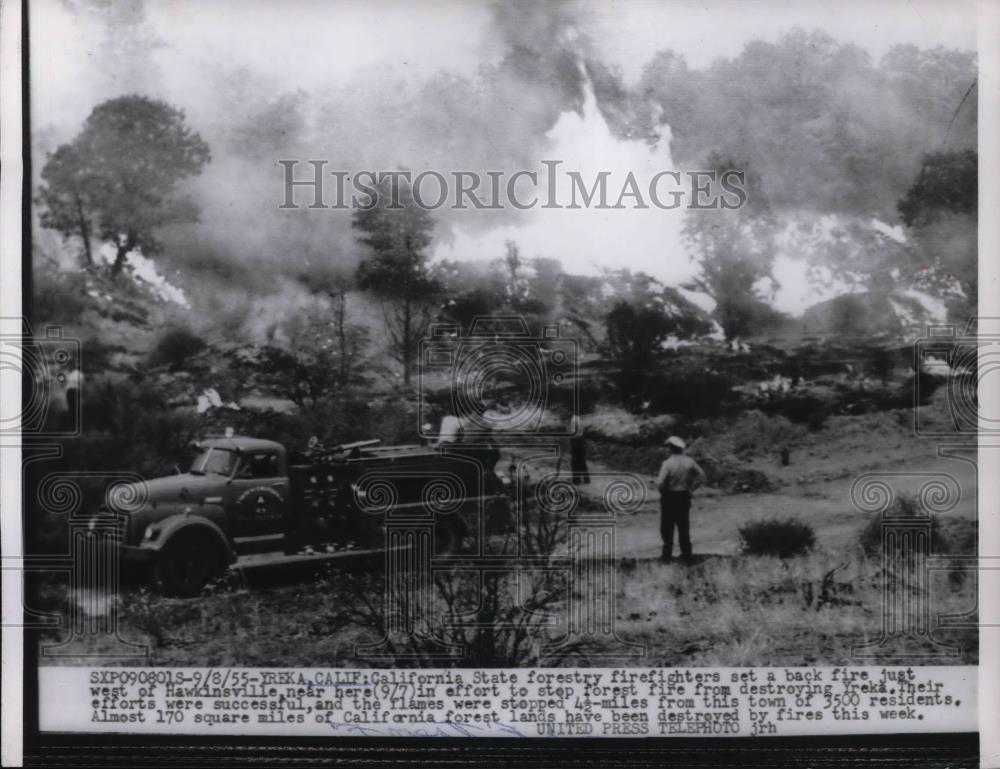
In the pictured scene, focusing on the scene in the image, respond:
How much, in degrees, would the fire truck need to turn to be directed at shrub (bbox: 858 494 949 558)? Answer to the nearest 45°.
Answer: approximately 135° to its left

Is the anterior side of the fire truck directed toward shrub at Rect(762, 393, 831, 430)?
no

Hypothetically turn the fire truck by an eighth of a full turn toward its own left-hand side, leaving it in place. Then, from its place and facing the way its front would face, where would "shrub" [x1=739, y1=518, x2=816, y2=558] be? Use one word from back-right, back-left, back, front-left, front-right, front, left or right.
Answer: left

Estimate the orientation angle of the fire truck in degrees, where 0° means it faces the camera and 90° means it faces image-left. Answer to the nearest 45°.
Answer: approximately 45°
